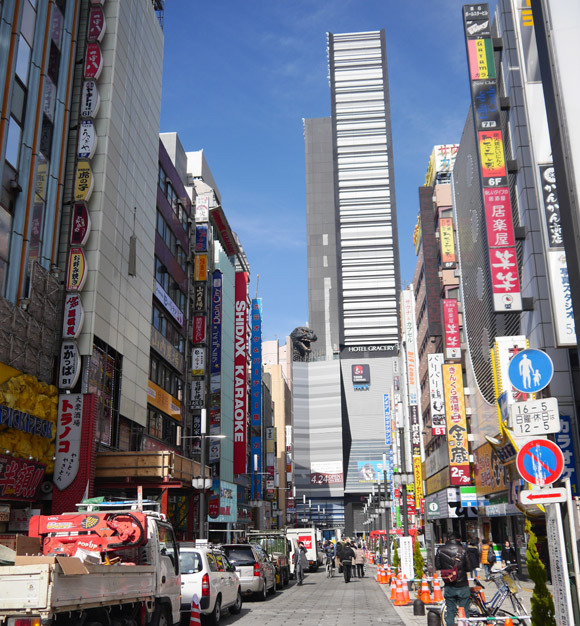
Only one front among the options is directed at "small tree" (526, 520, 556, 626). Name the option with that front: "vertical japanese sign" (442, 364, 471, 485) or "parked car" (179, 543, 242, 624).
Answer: the vertical japanese sign

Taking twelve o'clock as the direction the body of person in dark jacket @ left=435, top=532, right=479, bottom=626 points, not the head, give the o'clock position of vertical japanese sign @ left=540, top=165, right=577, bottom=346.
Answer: The vertical japanese sign is roughly at 1 o'clock from the person in dark jacket.

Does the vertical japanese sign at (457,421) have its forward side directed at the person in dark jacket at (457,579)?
yes

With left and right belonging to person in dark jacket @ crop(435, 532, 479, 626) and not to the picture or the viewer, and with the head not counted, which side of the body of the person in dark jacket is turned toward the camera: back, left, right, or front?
back

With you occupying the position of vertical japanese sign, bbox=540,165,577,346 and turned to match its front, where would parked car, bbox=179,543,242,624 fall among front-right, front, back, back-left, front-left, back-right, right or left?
front-right

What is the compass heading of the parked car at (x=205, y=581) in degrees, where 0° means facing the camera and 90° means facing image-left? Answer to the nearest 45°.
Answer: approximately 225°

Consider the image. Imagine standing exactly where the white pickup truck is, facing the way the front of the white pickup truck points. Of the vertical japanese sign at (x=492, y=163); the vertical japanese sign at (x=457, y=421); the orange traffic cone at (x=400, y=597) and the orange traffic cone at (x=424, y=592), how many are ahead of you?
4

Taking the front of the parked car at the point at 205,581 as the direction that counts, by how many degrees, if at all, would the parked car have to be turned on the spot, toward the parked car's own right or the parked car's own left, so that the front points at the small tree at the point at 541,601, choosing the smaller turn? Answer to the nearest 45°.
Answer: approximately 90° to the parked car's own right
